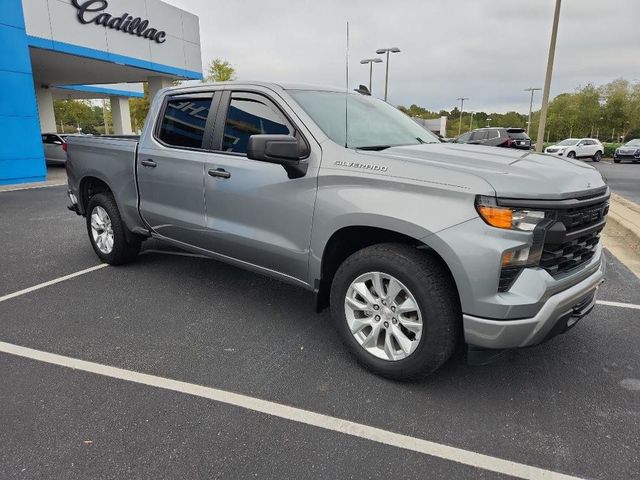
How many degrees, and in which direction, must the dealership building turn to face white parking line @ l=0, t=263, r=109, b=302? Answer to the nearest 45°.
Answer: approximately 45° to its right

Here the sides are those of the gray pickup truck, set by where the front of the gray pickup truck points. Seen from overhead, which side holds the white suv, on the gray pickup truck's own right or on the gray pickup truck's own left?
on the gray pickup truck's own left

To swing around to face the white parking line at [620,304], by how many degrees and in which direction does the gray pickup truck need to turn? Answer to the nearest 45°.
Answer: approximately 90° to its left

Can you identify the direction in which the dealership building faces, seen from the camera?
facing the viewer and to the right of the viewer

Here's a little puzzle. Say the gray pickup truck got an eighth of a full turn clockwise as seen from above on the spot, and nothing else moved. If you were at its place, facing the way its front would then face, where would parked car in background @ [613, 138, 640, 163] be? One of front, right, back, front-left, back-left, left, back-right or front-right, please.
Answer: back-left

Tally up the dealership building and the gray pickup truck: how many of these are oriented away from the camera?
0

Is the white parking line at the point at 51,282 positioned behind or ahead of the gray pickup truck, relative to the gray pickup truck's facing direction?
behind

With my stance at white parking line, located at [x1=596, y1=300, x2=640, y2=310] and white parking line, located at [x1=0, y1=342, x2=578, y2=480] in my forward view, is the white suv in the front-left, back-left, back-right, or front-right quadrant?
back-right

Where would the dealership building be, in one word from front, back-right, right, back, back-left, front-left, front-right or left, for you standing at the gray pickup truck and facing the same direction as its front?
back

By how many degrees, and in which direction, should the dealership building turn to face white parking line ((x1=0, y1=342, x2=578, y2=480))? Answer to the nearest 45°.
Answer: approximately 45° to its right
